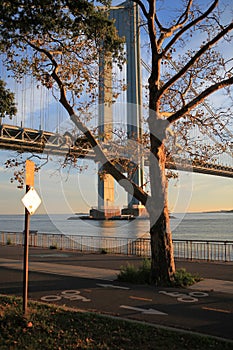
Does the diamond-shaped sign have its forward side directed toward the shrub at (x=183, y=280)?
no

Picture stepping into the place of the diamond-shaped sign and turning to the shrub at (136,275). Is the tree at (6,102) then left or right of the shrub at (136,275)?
left

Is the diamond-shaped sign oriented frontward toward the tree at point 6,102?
no

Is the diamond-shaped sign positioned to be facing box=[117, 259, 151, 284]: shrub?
no

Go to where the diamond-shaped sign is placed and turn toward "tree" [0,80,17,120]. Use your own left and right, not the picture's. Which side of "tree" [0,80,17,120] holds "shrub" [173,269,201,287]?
right

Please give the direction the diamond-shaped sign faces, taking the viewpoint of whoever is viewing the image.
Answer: facing the viewer and to the right of the viewer

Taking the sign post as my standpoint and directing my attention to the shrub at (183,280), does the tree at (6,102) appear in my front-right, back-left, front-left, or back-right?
front-left
